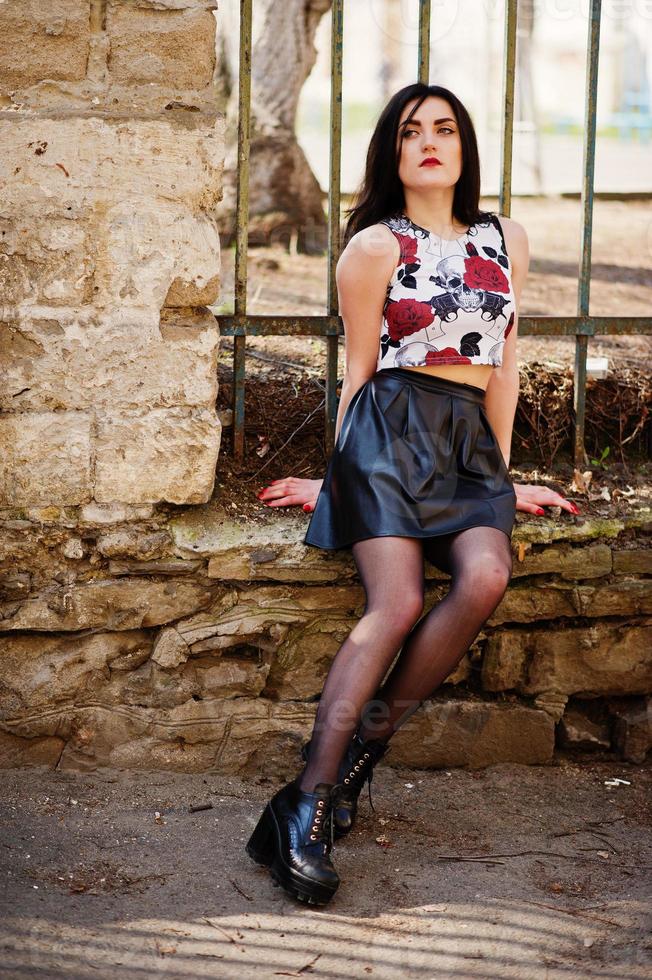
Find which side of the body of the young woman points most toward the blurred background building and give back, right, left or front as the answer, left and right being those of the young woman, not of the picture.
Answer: back

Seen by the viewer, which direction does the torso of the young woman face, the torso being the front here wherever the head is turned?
toward the camera

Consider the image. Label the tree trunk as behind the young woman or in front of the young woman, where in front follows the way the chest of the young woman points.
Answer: behind
